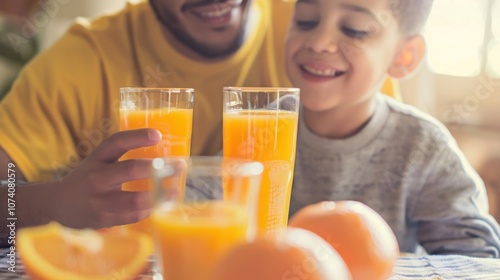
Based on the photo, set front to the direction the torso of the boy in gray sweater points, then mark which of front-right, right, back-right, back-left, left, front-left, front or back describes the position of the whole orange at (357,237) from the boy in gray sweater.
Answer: front-left

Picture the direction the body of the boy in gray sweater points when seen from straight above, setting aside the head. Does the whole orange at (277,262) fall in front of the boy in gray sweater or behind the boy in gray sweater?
in front

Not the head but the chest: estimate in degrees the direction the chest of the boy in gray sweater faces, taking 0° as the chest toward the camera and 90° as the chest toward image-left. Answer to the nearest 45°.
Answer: approximately 45°

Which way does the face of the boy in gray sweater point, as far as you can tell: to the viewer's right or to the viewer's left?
to the viewer's left

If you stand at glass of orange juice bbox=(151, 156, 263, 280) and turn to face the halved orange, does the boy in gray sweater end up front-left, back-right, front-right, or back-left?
back-right

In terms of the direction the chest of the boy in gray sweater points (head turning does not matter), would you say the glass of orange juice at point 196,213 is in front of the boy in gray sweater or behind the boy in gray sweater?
in front
